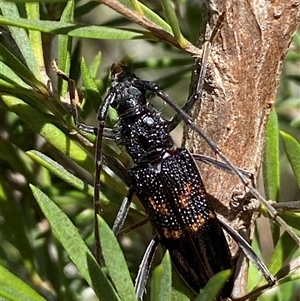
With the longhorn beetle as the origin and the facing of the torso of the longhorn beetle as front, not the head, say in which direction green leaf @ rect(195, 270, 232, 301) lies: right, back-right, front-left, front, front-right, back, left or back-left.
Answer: back-left

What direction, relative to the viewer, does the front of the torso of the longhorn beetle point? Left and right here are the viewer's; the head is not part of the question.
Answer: facing away from the viewer and to the left of the viewer

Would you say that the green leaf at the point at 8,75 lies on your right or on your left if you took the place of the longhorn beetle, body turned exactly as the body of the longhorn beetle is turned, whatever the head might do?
on your left

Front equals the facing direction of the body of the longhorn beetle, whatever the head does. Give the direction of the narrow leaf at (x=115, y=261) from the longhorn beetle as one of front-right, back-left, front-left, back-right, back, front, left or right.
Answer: back-left
